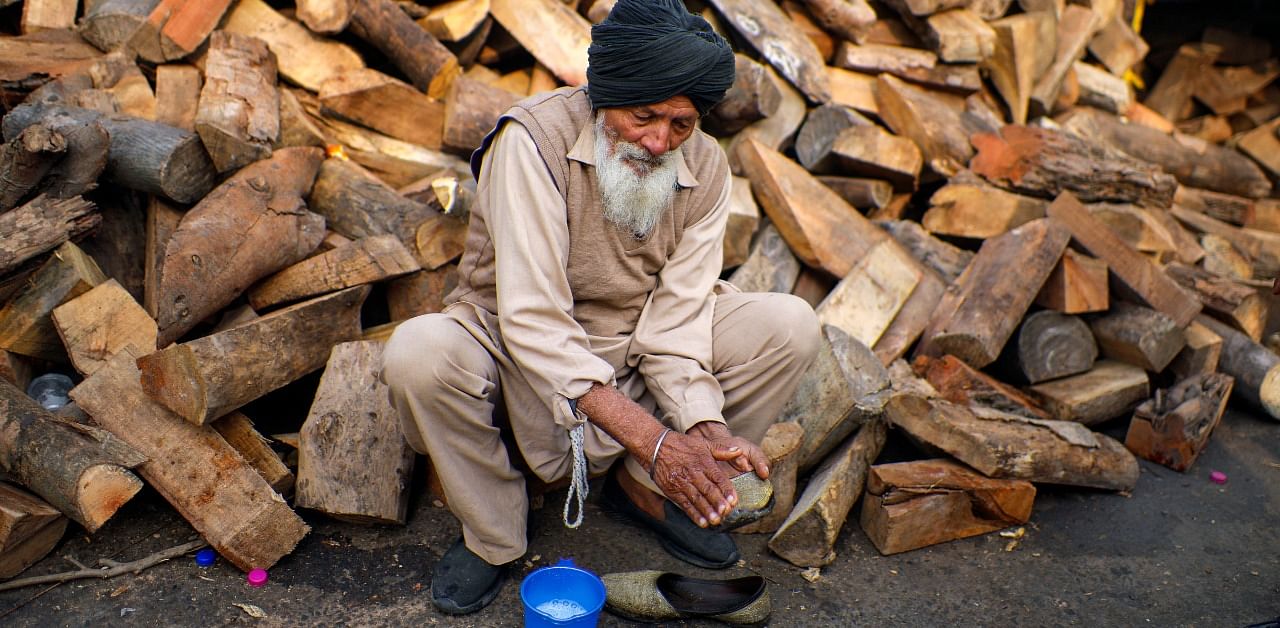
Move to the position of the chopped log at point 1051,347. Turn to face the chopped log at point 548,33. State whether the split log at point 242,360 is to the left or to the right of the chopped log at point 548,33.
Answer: left

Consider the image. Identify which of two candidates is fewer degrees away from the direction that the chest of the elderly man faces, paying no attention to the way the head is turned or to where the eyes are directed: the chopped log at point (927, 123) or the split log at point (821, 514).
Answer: the split log

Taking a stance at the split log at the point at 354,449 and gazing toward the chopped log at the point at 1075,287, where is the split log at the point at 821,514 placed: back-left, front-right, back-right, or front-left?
front-right

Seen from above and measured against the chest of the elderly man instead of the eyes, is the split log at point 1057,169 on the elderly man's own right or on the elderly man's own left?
on the elderly man's own left

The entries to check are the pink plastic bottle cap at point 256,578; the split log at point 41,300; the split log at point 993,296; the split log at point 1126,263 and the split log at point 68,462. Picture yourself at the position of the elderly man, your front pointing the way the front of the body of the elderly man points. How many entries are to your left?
2

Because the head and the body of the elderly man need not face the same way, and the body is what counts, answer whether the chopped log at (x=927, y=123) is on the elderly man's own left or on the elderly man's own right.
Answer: on the elderly man's own left

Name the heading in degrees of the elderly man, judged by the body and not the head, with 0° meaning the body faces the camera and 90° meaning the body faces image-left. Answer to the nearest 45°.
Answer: approximately 315°

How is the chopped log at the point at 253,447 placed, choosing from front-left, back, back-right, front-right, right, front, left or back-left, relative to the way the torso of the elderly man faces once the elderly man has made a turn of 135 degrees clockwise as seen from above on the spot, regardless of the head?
front

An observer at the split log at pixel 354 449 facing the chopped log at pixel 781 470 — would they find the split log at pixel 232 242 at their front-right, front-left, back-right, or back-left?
back-left

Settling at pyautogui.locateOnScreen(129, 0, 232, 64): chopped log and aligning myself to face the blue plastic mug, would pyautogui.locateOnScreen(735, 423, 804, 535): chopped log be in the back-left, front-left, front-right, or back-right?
front-left

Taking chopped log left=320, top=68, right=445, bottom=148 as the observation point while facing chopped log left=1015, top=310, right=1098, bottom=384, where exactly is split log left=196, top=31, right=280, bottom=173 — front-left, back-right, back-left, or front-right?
back-right

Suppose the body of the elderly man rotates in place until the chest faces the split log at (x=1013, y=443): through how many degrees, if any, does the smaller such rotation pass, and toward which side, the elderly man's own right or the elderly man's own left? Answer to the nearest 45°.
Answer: approximately 45° to the elderly man's own left

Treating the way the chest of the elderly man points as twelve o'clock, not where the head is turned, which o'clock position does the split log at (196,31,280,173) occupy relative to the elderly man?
The split log is roughly at 6 o'clock from the elderly man.

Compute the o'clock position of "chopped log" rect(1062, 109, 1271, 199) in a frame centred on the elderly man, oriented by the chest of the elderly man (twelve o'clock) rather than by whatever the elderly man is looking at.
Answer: The chopped log is roughly at 9 o'clock from the elderly man.

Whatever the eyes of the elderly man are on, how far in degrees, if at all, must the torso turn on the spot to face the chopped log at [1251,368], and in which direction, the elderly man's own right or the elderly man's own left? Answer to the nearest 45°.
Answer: approximately 90° to the elderly man's own left
